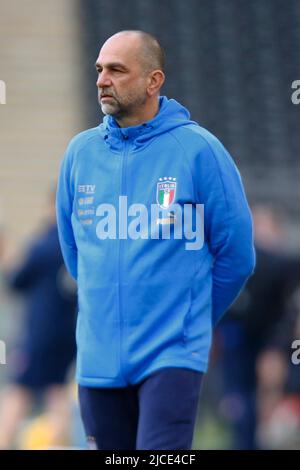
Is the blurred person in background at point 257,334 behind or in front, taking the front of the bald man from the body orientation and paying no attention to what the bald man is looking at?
behind

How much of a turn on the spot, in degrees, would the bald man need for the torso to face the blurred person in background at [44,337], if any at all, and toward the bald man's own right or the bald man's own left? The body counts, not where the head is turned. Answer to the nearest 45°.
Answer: approximately 135° to the bald man's own right

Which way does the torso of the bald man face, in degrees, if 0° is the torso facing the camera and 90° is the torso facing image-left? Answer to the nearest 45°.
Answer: approximately 45°

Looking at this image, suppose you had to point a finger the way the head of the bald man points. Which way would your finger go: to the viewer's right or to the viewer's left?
to the viewer's left
